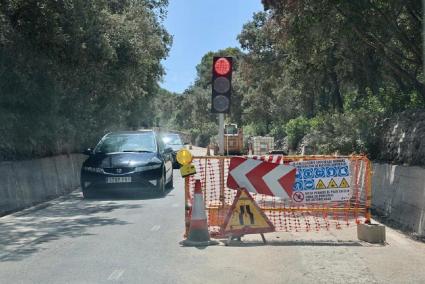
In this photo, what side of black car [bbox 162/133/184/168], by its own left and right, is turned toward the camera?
front

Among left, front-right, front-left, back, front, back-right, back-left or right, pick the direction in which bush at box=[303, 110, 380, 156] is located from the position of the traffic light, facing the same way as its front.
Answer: back-left

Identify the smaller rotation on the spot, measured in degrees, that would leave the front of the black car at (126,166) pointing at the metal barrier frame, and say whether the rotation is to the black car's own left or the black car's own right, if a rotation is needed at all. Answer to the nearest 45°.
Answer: approximately 45° to the black car's own left

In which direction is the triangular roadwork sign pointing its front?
toward the camera

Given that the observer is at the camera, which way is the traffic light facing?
facing the viewer

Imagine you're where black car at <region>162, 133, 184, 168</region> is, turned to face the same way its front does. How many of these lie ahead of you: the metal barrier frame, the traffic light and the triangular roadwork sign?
3

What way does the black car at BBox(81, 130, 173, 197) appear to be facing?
toward the camera

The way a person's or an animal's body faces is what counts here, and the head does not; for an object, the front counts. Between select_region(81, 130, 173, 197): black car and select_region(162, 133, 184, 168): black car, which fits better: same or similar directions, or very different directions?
same or similar directions

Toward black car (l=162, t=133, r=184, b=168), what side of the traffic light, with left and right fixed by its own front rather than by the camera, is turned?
back

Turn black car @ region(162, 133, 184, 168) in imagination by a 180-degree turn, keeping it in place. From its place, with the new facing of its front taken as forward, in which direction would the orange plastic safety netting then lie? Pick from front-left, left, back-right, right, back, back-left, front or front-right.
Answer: back

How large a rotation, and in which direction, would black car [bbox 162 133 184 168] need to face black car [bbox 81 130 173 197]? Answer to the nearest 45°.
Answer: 0° — it already faces it
